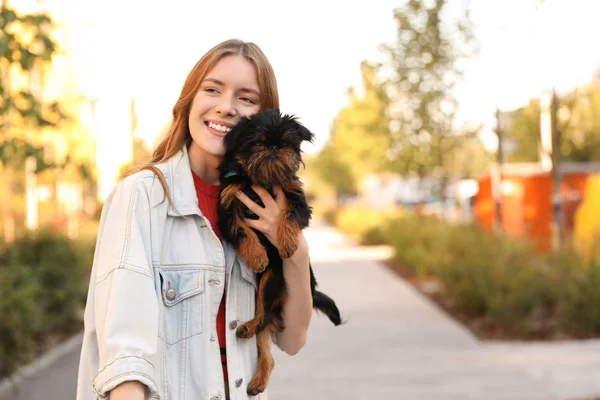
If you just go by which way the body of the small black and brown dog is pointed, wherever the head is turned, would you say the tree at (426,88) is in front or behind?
behind

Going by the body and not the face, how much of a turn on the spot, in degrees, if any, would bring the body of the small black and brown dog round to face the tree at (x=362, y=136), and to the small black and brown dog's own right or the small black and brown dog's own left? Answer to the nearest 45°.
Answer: approximately 180°

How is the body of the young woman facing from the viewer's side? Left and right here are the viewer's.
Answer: facing the viewer and to the right of the viewer

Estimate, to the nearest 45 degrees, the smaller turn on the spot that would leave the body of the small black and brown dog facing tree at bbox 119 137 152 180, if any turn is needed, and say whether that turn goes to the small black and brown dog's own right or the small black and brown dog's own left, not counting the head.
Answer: approximately 180°

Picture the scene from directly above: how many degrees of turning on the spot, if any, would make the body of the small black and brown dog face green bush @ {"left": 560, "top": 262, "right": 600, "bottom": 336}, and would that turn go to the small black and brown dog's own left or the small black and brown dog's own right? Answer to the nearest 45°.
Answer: approximately 135° to the small black and brown dog's own left

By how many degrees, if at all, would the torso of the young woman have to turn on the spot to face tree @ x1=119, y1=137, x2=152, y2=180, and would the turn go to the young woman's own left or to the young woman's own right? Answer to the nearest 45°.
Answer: approximately 135° to the young woman's own left

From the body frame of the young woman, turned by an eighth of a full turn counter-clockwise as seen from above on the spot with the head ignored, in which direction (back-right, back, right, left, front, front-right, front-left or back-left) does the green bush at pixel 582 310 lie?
front-left

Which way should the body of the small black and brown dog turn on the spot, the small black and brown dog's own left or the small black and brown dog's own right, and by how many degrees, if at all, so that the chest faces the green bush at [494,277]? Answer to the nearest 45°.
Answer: approximately 180°

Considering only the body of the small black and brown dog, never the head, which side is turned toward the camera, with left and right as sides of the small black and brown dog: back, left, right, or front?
front

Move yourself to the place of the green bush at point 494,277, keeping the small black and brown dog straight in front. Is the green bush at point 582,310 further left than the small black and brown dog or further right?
left

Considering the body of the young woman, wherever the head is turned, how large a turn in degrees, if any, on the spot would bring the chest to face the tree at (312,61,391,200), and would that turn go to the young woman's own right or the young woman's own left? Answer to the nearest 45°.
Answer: approximately 135° to the young woman's own left

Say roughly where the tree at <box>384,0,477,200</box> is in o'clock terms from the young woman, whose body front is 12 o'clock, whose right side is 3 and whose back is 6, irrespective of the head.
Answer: The tree is roughly at 8 o'clock from the young woman.
